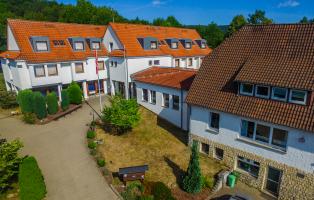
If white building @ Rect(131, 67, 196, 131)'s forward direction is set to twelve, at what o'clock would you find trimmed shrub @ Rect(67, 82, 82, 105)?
The trimmed shrub is roughly at 2 o'clock from the white building.

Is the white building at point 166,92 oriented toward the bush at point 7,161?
yes

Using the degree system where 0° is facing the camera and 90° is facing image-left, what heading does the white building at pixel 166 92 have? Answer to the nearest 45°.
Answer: approximately 45°

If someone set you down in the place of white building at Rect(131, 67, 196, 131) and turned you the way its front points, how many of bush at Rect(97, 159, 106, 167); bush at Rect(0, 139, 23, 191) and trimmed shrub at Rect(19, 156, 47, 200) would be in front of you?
3

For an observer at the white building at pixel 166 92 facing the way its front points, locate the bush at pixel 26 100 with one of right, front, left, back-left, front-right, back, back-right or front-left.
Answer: front-right

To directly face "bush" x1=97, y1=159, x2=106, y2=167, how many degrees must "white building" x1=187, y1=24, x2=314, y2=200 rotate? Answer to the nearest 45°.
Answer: approximately 45° to its right

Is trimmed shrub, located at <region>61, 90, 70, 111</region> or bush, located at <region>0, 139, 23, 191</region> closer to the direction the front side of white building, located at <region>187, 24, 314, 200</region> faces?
the bush

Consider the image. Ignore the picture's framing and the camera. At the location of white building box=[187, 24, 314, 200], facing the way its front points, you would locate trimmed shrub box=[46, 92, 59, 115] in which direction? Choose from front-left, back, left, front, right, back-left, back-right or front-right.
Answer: front-right

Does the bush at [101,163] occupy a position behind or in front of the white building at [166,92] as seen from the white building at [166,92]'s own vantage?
in front

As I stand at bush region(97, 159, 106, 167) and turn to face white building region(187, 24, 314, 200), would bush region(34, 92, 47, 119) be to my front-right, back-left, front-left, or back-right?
back-left

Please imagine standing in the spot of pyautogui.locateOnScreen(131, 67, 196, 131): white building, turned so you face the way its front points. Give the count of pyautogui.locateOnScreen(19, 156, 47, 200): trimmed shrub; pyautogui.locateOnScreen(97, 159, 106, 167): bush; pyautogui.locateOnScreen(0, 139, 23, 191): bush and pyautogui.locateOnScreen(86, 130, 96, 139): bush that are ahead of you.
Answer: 4

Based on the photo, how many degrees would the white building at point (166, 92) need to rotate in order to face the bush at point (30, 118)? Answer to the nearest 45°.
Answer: approximately 45° to its right
